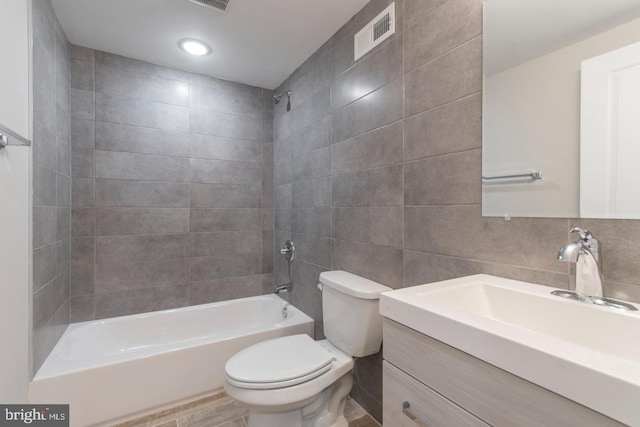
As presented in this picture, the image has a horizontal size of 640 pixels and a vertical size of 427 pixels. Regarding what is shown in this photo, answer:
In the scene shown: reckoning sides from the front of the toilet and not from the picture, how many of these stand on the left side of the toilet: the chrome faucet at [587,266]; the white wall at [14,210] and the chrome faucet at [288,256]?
1

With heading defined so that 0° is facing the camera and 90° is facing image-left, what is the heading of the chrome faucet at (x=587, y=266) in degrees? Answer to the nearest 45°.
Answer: approximately 45°

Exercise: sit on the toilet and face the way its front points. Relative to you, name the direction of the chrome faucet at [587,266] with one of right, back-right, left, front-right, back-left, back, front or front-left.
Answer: left

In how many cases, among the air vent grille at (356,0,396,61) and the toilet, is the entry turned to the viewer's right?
0

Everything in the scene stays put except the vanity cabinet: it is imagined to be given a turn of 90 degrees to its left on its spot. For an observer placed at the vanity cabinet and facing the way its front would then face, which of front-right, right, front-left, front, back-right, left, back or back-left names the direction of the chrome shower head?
back

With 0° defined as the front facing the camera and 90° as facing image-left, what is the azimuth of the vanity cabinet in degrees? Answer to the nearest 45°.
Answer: approximately 45°

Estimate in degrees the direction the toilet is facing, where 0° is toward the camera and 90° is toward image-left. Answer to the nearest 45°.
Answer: approximately 45°

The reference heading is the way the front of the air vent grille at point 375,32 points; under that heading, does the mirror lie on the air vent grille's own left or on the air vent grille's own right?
on the air vent grille's own left
